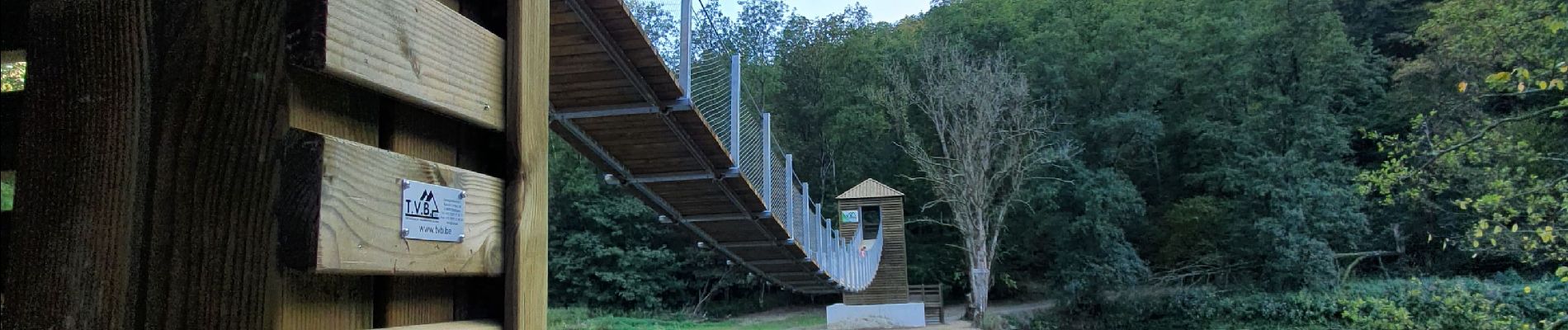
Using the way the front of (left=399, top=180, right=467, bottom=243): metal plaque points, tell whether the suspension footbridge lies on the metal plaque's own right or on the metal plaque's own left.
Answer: on the metal plaque's own left

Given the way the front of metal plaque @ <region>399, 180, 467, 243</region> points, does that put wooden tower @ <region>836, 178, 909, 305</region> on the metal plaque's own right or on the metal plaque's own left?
on the metal plaque's own left

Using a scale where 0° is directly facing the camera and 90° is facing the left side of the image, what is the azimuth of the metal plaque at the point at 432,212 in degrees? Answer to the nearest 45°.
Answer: approximately 315°
